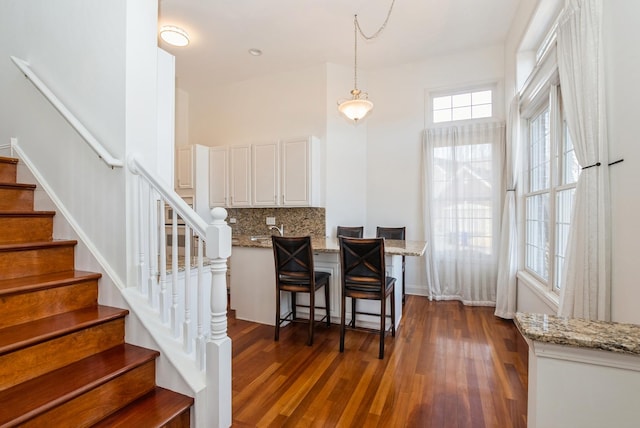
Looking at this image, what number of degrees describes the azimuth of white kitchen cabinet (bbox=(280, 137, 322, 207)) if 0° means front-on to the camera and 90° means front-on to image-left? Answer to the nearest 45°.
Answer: approximately 45°

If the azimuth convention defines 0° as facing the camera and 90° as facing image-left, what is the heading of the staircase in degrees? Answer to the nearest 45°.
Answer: approximately 315°

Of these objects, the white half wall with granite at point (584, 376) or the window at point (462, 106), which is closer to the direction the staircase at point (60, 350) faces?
the white half wall with granite

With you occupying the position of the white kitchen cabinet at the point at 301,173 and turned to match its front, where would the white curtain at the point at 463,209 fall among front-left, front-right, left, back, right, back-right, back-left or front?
back-left

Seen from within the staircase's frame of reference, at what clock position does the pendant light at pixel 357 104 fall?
The pendant light is roughly at 10 o'clock from the staircase.

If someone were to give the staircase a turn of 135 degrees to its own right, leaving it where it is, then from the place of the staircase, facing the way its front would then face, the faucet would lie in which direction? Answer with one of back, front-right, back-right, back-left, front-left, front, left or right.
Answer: back-right

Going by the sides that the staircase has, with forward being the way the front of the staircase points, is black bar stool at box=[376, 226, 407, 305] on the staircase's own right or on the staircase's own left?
on the staircase's own left
